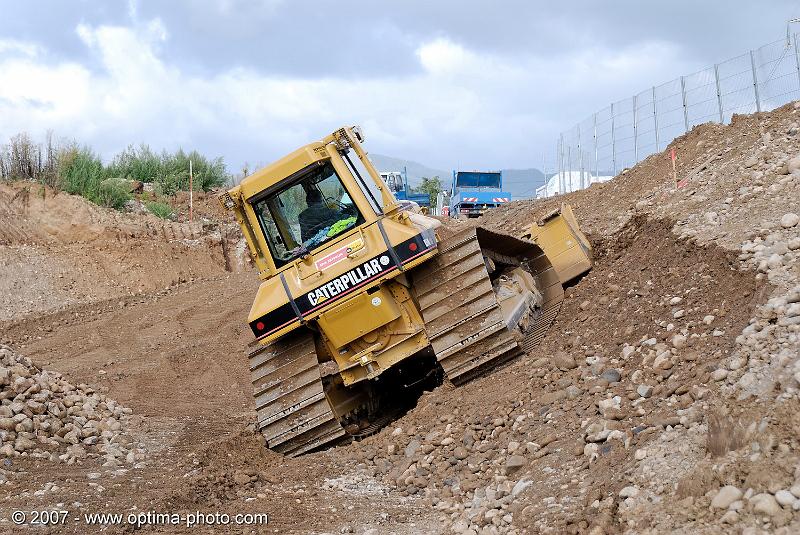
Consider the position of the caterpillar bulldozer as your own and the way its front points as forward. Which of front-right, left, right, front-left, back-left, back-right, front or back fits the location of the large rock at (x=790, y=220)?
front-right

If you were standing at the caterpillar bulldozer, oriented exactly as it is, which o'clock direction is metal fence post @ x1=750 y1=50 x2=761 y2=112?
The metal fence post is roughly at 12 o'clock from the caterpillar bulldozer.

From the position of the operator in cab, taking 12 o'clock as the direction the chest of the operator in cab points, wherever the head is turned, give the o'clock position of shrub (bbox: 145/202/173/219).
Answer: The shrub is roughly at 10 o'clock from the operator in cab.

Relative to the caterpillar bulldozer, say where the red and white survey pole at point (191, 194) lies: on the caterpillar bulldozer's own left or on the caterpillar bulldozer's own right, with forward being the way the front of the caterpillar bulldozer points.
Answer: on the caterpillar bulldozer's own left

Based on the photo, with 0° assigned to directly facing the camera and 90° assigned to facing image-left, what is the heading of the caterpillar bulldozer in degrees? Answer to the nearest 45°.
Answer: approximately 225°

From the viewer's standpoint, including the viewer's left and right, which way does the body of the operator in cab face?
facing away from the viewer and to the right of the viewer
